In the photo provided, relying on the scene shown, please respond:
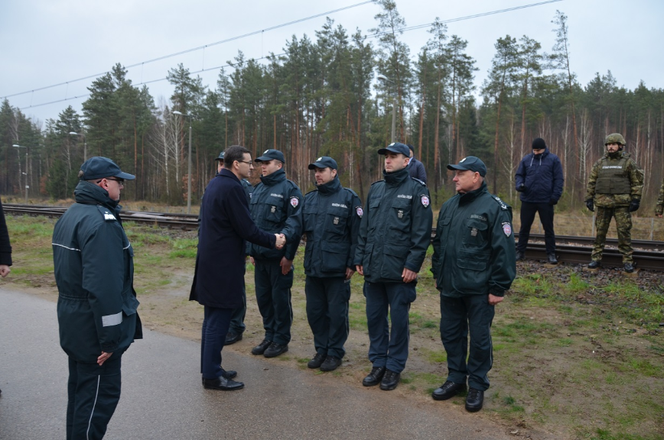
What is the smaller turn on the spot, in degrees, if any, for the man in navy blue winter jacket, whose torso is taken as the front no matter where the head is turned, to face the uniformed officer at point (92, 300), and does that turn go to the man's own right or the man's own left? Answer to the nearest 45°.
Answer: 0° — they already face them

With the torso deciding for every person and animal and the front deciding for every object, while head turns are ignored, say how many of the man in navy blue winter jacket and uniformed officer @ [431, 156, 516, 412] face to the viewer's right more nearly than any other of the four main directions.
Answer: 0

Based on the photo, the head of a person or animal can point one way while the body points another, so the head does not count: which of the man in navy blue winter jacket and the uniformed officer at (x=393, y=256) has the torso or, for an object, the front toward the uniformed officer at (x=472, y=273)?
the man in navy blue winter jacket

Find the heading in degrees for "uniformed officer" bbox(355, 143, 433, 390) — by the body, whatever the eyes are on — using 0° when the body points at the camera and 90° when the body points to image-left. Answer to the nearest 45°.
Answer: approximately 45°

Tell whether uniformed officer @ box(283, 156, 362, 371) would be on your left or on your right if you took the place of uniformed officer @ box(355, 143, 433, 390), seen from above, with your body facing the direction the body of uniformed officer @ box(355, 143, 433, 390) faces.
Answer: on your right

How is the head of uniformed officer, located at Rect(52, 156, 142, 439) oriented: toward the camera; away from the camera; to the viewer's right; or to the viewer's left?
to the viewer's right

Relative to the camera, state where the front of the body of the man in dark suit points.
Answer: to the viewer's right

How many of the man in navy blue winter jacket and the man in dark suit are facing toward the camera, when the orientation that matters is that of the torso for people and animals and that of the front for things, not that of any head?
1

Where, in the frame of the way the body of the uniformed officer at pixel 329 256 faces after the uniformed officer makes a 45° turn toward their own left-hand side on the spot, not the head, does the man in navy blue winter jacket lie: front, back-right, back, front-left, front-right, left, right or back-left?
back-left

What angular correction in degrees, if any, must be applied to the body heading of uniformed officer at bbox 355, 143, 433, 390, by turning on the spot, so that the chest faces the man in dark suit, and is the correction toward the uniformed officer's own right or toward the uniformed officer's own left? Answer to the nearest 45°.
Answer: approximately 45° to the uniformed officer's own right

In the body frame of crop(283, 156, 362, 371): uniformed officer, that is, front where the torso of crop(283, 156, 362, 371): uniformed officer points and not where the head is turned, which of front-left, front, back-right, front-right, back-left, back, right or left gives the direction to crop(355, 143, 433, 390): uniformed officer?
left

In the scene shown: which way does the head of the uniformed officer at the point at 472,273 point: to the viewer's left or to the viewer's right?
to the viewer's left
